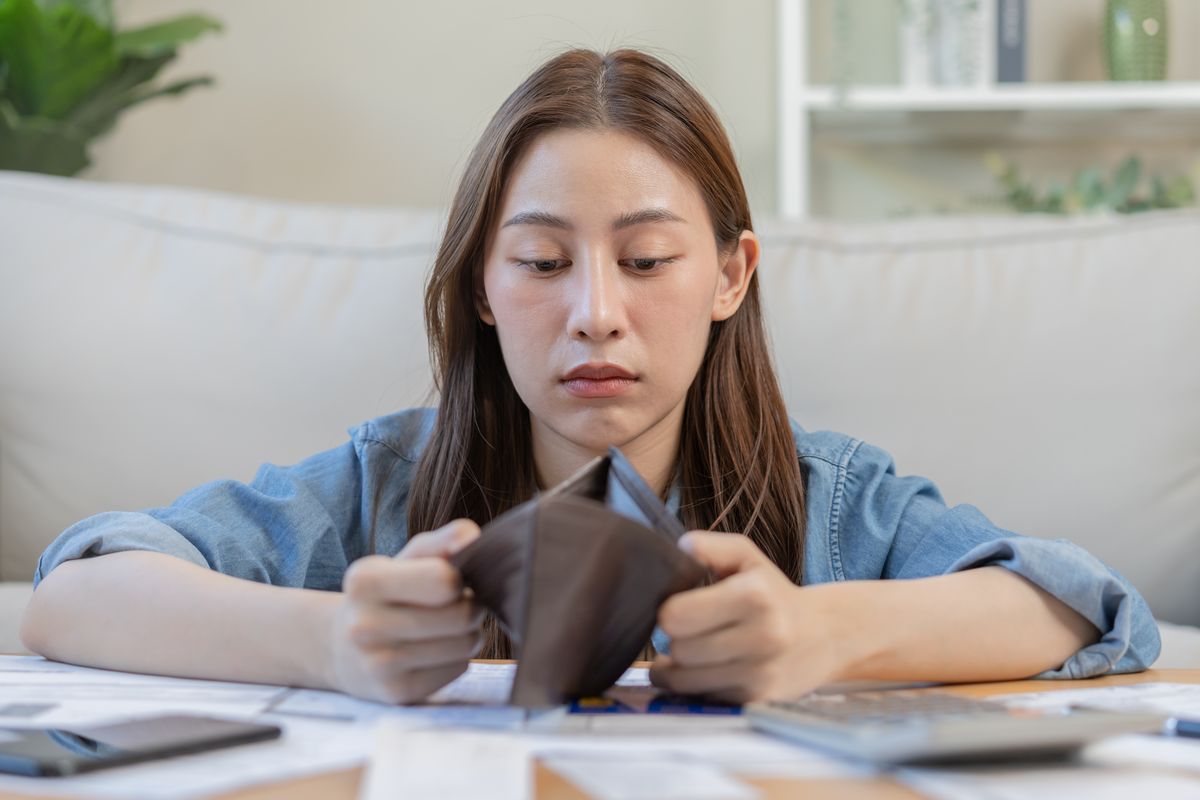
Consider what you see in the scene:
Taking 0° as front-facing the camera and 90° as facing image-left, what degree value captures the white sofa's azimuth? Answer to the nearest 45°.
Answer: approximately 0°

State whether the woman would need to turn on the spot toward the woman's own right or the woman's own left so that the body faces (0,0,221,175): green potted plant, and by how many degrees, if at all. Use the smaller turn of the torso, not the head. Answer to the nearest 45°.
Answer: approximately 135° to the woman's own right

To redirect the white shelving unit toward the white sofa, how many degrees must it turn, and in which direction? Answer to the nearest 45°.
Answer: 0° — it already faces it

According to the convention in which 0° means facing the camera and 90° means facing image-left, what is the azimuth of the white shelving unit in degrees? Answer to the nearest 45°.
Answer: approximately 0°

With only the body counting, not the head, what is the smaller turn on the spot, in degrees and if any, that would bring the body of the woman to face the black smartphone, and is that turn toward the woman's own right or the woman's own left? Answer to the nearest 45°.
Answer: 0° — they already face it

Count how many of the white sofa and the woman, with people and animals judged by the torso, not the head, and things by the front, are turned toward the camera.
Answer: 2
